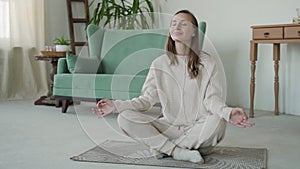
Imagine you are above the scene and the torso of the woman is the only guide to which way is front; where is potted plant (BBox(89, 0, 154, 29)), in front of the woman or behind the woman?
behind

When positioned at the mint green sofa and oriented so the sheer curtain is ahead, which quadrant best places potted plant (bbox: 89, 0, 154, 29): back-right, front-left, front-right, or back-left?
front-right

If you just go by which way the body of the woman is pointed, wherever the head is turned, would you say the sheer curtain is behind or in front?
behind

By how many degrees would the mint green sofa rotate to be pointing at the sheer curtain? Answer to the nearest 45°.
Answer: approximately 90° to its right

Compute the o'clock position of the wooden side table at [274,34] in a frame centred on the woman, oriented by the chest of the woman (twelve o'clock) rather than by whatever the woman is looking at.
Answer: The wooden side table is roughly at 7 o'clock from the woman.

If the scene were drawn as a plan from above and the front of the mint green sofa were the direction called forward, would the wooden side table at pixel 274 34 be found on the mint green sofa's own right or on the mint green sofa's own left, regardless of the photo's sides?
on the mint green sofa's own left

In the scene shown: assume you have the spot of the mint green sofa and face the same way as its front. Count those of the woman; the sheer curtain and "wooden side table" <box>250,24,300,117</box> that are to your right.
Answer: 1

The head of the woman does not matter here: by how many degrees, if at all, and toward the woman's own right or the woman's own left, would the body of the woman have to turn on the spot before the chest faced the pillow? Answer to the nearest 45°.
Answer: approximately 135° to the woman's own right

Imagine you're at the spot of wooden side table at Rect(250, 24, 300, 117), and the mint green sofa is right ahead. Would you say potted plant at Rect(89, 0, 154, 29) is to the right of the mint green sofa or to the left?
right

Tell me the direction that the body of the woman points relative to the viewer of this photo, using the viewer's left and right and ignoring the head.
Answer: facing the viewer

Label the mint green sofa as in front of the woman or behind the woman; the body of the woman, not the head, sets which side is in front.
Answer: behind

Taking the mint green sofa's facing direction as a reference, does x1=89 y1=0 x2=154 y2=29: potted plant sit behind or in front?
behind

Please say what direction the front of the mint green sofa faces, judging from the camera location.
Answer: facing the viewer and to the left of the viewer

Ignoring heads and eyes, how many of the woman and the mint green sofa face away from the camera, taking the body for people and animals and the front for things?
0

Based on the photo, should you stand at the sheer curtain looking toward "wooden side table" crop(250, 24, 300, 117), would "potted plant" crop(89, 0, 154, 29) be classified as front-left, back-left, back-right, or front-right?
front-left

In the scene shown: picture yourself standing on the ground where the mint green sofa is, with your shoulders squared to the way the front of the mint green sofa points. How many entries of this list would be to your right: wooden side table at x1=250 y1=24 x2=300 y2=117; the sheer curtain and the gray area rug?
1
